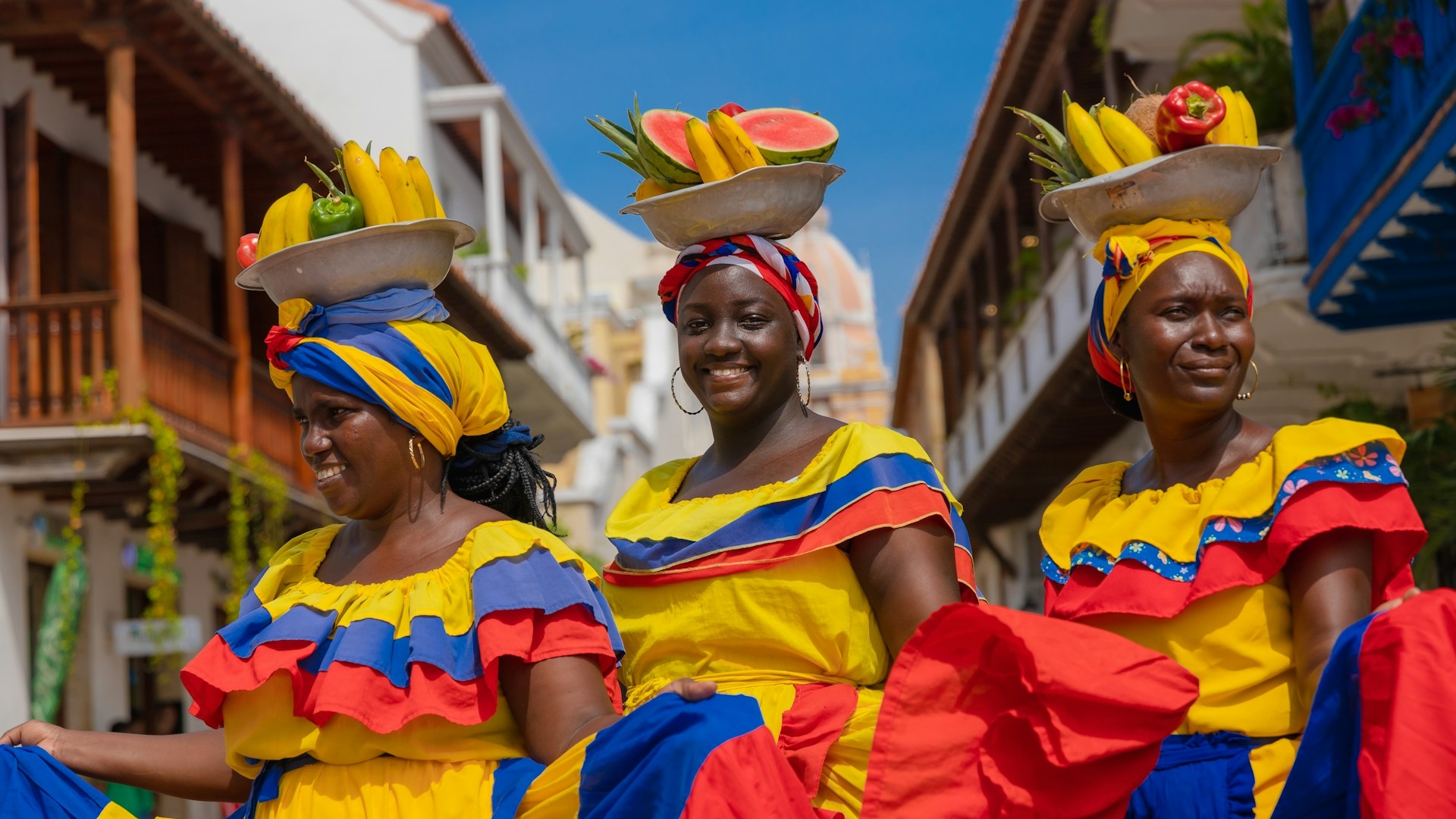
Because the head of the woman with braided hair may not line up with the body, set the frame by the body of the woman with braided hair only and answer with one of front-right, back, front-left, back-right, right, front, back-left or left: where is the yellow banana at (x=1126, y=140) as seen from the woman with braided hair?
back-left

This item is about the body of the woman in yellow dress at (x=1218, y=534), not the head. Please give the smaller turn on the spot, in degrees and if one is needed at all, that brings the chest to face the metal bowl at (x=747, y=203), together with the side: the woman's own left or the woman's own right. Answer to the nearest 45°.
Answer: approximately 45° to the woman's own right

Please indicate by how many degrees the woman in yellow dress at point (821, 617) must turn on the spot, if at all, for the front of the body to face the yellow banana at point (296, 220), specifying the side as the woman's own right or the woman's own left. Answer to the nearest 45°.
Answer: approximately 45° to the woman's own right

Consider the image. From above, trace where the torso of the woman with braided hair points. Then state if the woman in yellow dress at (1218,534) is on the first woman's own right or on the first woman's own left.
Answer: on the first woman's own left

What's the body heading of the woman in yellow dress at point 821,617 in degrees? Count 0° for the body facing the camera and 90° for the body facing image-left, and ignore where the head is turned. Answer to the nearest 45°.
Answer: approximately 45°

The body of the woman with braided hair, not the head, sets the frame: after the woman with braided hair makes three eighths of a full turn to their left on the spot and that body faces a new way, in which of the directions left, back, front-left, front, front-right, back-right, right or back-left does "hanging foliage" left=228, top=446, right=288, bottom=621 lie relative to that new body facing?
left

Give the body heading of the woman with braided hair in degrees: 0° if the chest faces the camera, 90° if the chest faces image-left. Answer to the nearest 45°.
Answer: approximately 45°
